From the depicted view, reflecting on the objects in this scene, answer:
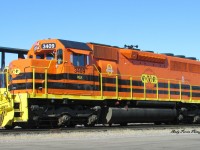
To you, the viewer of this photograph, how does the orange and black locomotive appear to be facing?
facing the viewer and to the left of the viewer
